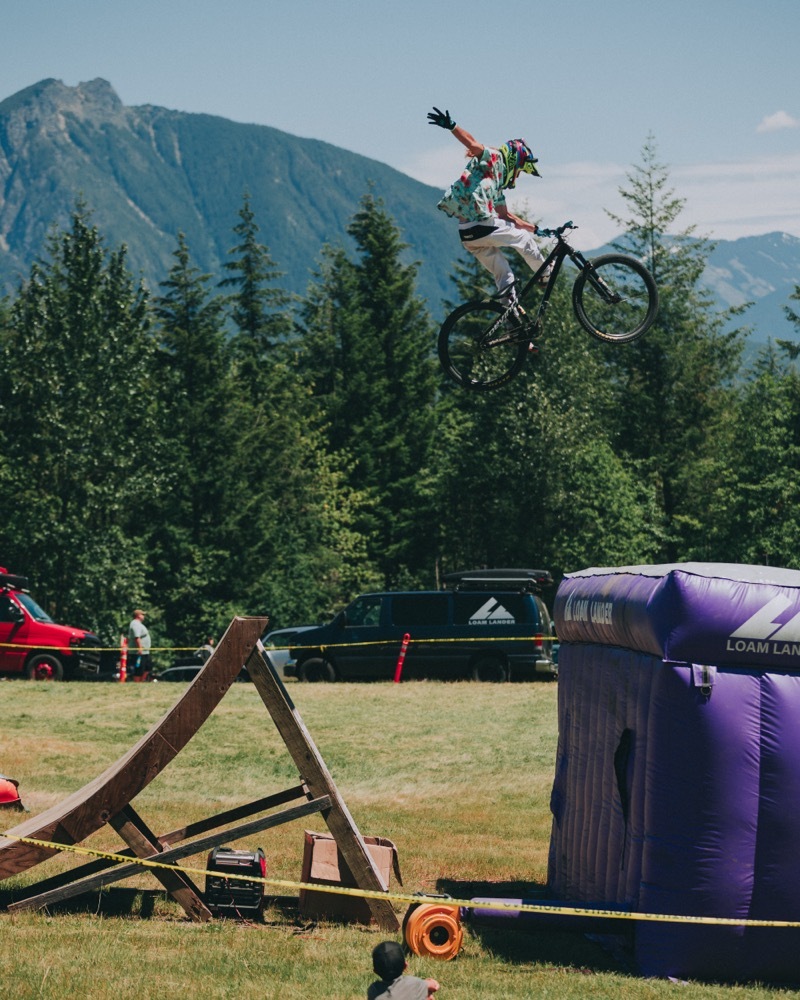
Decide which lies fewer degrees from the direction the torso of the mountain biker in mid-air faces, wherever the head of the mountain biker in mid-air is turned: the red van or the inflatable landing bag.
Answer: the inflatable landing bag

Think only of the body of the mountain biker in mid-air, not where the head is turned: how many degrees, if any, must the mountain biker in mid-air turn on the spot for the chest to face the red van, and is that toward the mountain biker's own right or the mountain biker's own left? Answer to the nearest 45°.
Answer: approximately 135° to the mountain biker's own left

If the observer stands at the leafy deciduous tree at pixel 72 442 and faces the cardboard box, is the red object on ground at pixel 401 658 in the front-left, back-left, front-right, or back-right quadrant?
front-left

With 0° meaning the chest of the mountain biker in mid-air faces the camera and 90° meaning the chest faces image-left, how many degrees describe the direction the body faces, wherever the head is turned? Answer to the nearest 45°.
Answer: approximately 270°

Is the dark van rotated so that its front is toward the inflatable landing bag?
no
